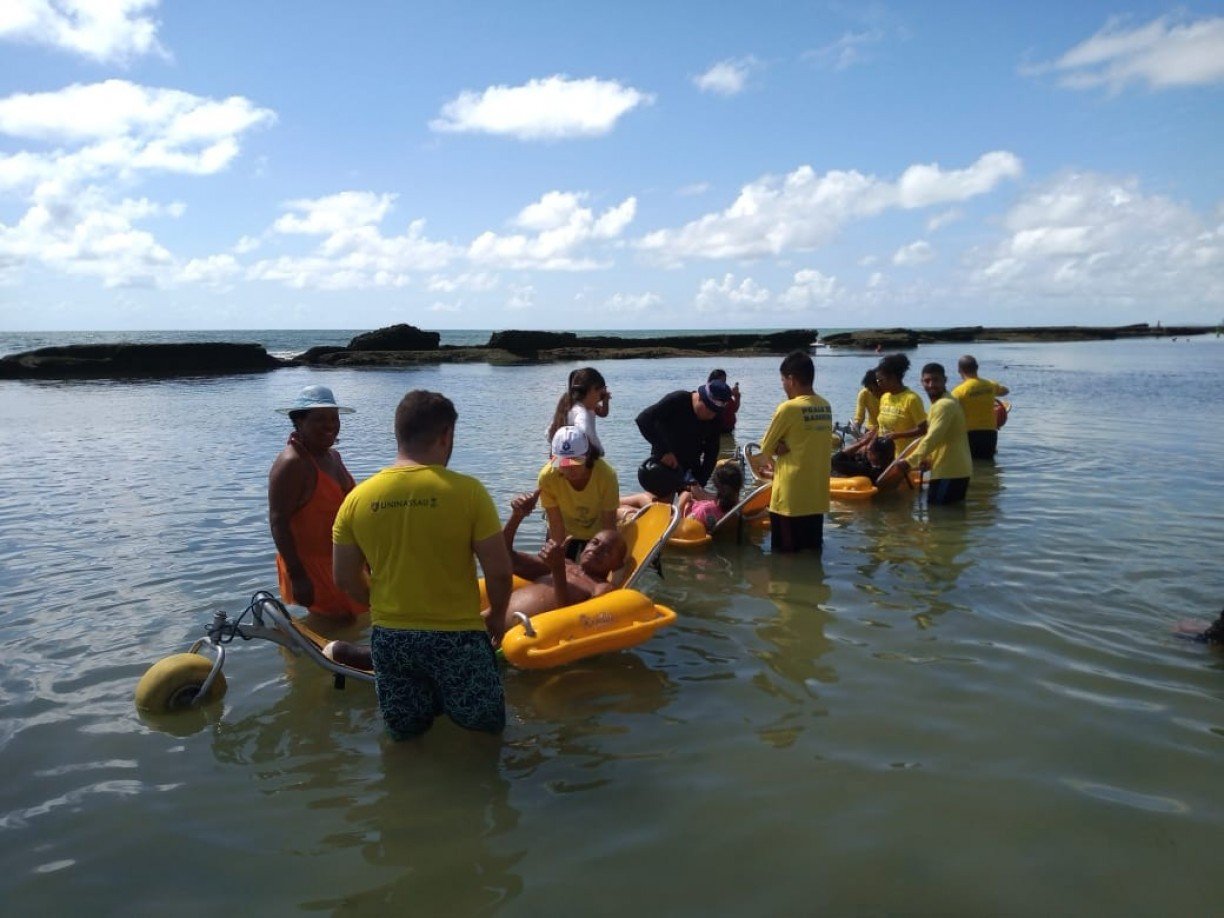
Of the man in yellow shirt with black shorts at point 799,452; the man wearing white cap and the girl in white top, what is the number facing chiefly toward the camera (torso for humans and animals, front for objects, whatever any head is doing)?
1

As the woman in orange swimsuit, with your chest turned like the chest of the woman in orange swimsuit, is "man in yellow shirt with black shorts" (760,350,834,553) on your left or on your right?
on your left

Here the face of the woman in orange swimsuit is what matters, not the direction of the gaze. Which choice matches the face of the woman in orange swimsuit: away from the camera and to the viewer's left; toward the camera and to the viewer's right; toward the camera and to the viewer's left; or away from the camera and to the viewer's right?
toward the camera and to the viewer's right

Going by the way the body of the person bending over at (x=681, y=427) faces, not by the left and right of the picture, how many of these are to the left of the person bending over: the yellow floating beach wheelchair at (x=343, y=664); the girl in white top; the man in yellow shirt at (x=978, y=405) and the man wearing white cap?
1

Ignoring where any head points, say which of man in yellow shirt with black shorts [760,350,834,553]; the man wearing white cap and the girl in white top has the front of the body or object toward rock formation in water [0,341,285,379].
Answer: the man in yellow shirt with black shorts

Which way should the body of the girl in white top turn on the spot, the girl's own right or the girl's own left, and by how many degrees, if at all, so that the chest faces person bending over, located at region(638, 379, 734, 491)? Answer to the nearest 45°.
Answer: approximately 45° to the girl's own left

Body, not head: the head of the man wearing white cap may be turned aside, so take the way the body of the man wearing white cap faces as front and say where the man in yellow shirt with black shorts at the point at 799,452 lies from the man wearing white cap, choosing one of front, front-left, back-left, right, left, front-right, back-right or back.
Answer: back-left

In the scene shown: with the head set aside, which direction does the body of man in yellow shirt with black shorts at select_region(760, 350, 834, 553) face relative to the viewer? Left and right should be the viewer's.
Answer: facing away from the viewer and to the left of the viewer

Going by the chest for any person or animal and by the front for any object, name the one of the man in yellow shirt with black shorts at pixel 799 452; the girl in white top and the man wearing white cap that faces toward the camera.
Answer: the man wearing white cap

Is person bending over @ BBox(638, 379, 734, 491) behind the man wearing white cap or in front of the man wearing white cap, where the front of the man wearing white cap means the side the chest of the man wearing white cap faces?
behind

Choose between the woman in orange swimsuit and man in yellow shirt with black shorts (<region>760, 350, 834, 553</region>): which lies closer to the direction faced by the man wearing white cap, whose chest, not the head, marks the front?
the woman in orange swimsuit

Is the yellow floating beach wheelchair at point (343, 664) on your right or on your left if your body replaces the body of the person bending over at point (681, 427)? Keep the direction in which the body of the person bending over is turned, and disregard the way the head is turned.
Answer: on your right

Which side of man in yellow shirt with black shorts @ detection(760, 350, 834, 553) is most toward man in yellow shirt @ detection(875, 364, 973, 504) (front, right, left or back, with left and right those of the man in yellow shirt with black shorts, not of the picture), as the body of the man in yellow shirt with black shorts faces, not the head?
right

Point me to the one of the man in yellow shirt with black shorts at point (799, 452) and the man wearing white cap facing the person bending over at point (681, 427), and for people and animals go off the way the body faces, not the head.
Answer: the man in yellow shirt with black shorts

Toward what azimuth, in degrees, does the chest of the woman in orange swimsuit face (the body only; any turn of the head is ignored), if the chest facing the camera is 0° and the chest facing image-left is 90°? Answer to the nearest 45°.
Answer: approximately 315°

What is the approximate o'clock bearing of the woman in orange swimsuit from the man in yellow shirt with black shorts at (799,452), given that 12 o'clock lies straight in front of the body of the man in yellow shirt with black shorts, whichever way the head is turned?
The woman in orange swimsuit is roughly at 9 o'clock from the man in yellow shirt with black shorts.

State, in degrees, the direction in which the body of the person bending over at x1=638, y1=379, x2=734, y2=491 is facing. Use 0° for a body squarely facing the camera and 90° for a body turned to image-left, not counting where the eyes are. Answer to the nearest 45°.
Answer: approximately 315°

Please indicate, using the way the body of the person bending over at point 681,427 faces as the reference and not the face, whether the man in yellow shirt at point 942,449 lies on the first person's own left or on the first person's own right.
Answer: on the first person's own left

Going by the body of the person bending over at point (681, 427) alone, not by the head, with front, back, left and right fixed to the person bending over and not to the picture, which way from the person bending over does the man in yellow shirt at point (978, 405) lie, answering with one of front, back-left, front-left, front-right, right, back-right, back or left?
left

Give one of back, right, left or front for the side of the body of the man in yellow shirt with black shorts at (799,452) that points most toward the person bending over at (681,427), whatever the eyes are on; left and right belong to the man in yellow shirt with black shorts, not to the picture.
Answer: front

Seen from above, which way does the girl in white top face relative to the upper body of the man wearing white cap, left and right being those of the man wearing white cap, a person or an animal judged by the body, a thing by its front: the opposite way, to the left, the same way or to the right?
to the left
